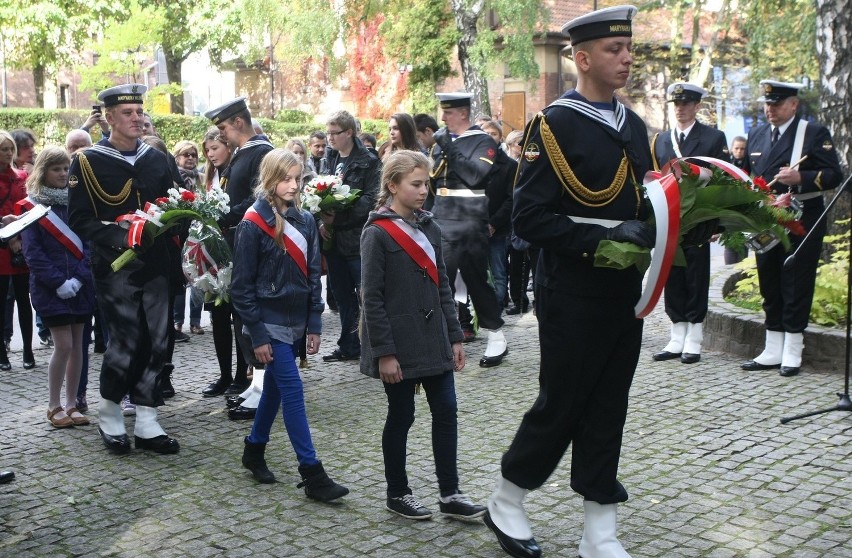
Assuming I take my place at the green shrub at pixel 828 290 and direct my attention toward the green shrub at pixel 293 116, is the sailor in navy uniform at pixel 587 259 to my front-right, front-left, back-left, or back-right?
back-left

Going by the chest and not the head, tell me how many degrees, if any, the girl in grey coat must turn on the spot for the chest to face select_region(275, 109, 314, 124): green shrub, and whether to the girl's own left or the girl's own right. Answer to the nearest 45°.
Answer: approximately 135° to the girl's own left

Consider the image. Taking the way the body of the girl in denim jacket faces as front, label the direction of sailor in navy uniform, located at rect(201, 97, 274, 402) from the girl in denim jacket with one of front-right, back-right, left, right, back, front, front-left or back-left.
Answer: back-left

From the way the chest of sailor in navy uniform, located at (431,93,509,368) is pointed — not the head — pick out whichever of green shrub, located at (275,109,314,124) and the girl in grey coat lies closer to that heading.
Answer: the girl in grey coat

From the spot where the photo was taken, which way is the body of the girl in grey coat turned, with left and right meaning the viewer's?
facing the viewer and to the right of the viewer

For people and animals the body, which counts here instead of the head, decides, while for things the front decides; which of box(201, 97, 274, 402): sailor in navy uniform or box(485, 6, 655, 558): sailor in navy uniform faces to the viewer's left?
box(201, 97, 274, 402): sailor in navy uniform

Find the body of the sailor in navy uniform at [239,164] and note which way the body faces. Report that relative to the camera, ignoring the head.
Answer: to the viewer's left

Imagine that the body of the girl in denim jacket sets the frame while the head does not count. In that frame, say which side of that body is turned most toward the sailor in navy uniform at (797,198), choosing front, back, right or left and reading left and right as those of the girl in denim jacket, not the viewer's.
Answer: left

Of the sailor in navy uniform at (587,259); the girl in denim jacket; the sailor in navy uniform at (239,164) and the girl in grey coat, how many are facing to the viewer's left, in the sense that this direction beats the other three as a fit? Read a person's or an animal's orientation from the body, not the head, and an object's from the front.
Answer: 1

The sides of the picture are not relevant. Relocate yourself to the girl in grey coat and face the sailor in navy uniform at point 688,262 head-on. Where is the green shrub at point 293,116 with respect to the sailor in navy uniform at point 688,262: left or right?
left
